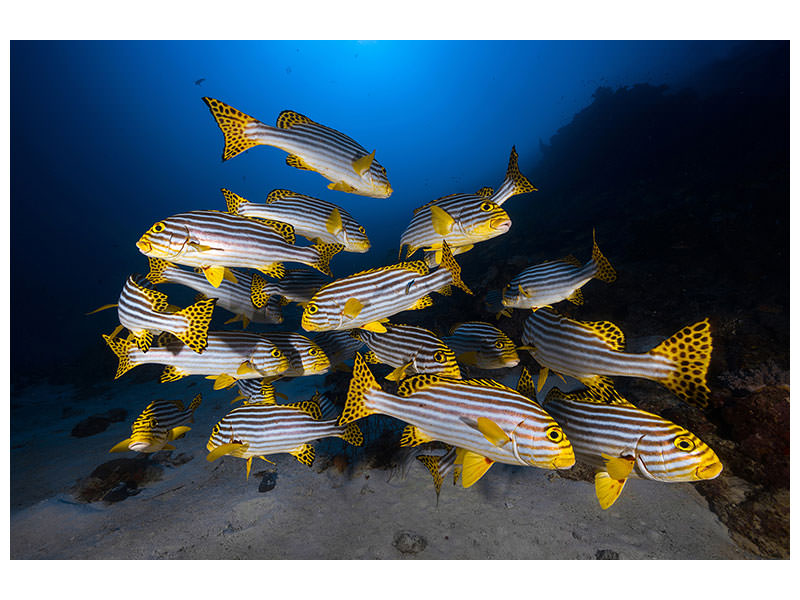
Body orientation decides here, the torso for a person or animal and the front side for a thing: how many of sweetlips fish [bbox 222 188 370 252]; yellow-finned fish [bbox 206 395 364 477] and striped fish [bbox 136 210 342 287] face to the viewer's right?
1

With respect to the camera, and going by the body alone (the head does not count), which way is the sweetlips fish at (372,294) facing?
to the viewer's left

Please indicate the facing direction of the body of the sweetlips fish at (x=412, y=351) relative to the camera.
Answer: to the viewer's right

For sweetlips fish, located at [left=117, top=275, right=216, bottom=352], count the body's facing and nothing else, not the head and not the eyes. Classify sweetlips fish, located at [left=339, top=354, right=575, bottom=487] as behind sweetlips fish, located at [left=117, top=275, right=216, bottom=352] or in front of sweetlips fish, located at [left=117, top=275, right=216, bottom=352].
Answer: behind

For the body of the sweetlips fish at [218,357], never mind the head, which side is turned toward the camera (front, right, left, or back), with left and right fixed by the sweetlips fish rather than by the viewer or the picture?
right

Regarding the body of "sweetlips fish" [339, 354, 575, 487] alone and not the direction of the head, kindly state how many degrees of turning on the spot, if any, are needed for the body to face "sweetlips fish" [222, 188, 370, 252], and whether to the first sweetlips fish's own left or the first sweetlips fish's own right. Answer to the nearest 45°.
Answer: approximately 135° to the first sweetlips fish's own left

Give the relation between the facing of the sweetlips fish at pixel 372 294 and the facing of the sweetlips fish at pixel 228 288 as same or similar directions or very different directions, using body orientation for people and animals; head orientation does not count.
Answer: very different directions

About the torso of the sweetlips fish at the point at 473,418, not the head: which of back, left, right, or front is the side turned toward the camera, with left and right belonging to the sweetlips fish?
right

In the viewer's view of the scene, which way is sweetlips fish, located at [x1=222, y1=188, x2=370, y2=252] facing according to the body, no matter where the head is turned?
to the viewer's right
